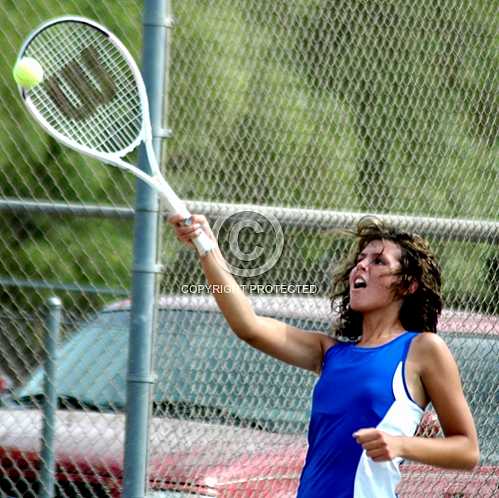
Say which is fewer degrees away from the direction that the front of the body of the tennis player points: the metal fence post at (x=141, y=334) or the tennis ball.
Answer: the tennis ball

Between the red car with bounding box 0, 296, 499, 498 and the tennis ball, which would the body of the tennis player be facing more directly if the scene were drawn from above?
the tennis ball

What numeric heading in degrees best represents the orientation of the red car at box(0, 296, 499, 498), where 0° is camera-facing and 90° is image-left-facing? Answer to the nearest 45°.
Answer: approximately 45°

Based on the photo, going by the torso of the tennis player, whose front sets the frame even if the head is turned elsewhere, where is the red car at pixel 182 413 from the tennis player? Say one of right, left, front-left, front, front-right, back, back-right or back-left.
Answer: right

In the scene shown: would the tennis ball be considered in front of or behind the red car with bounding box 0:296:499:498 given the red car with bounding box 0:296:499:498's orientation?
in front

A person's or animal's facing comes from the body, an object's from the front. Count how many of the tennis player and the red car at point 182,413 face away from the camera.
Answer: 0

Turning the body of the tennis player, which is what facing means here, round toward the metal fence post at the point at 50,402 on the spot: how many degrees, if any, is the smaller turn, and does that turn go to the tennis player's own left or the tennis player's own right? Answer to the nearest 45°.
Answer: approximately 90° to the tennis player's own right

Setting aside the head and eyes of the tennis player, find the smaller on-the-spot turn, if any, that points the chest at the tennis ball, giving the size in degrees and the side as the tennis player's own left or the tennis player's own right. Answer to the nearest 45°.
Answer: approximately 45° to the tennis player's own right
